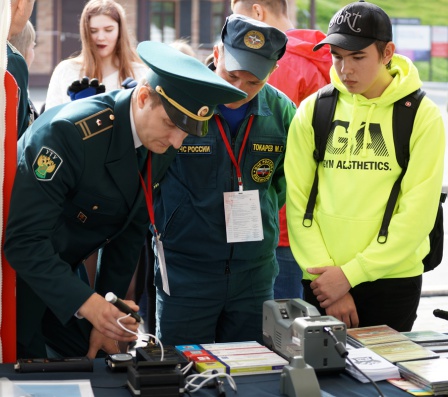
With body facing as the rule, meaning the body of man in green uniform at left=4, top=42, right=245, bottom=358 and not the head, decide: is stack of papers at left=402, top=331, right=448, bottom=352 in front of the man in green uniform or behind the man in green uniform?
in front

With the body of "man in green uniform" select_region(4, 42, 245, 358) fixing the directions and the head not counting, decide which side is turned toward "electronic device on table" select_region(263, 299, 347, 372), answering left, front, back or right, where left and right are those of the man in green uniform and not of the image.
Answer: front

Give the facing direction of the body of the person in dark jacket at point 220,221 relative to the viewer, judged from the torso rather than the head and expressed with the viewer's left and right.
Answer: facing the viewer

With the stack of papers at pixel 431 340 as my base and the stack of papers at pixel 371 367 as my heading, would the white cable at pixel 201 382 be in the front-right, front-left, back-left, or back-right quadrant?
front-right

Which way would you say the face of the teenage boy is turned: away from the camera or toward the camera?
toward the camera

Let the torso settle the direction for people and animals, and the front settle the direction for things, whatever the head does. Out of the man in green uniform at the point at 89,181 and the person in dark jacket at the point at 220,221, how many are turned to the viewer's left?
0

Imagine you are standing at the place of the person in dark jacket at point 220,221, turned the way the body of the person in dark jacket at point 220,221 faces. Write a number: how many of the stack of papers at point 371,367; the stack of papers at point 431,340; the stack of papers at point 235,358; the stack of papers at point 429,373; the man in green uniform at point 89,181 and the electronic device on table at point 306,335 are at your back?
0

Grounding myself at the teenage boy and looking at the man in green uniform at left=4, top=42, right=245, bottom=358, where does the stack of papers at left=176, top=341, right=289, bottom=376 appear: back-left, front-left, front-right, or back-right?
front-left

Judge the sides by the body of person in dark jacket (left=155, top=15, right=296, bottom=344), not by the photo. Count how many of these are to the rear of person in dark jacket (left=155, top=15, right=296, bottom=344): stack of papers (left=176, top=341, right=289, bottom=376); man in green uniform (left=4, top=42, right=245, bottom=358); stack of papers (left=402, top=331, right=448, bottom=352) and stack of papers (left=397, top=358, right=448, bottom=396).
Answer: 0

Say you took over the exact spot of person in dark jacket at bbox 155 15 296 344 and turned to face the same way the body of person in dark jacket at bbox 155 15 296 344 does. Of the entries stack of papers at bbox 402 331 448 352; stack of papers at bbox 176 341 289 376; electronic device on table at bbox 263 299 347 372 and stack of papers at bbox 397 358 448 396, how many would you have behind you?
0

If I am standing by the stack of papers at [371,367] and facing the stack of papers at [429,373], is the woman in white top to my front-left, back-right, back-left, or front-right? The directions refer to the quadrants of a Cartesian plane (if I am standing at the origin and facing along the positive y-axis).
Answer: back-left

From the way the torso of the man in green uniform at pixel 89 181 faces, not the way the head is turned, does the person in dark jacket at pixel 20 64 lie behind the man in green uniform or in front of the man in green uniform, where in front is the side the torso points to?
behind

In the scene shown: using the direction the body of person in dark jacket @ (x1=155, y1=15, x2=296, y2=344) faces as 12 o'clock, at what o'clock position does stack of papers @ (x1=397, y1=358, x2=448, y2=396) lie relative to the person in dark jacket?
The stack of papers is roughly at 11 o'clock from the person in dark jacket.

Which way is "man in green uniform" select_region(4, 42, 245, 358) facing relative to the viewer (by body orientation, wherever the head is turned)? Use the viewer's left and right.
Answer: facing the viewer and to the right of the viewer

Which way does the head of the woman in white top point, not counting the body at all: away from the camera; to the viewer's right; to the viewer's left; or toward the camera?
toward the camera

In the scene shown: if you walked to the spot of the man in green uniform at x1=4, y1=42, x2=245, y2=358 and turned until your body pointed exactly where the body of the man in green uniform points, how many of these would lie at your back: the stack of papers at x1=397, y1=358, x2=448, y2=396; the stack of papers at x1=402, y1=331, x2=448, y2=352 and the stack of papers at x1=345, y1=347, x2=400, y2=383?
0

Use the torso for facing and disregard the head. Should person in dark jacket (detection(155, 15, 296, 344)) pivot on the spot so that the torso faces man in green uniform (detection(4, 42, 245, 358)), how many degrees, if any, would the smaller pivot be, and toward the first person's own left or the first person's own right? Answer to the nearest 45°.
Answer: approximately 45° to the first person's own right

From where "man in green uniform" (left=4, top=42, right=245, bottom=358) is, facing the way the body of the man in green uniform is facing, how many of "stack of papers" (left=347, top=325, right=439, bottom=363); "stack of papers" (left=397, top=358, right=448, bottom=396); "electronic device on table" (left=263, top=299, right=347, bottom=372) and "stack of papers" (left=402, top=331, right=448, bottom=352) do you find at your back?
0

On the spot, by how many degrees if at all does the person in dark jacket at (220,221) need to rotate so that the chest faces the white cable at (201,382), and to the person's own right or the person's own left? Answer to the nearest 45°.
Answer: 0° — they already face it

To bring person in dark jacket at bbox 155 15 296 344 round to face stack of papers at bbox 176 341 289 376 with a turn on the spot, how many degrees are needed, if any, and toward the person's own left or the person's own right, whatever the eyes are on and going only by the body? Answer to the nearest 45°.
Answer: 0° — they already face it
